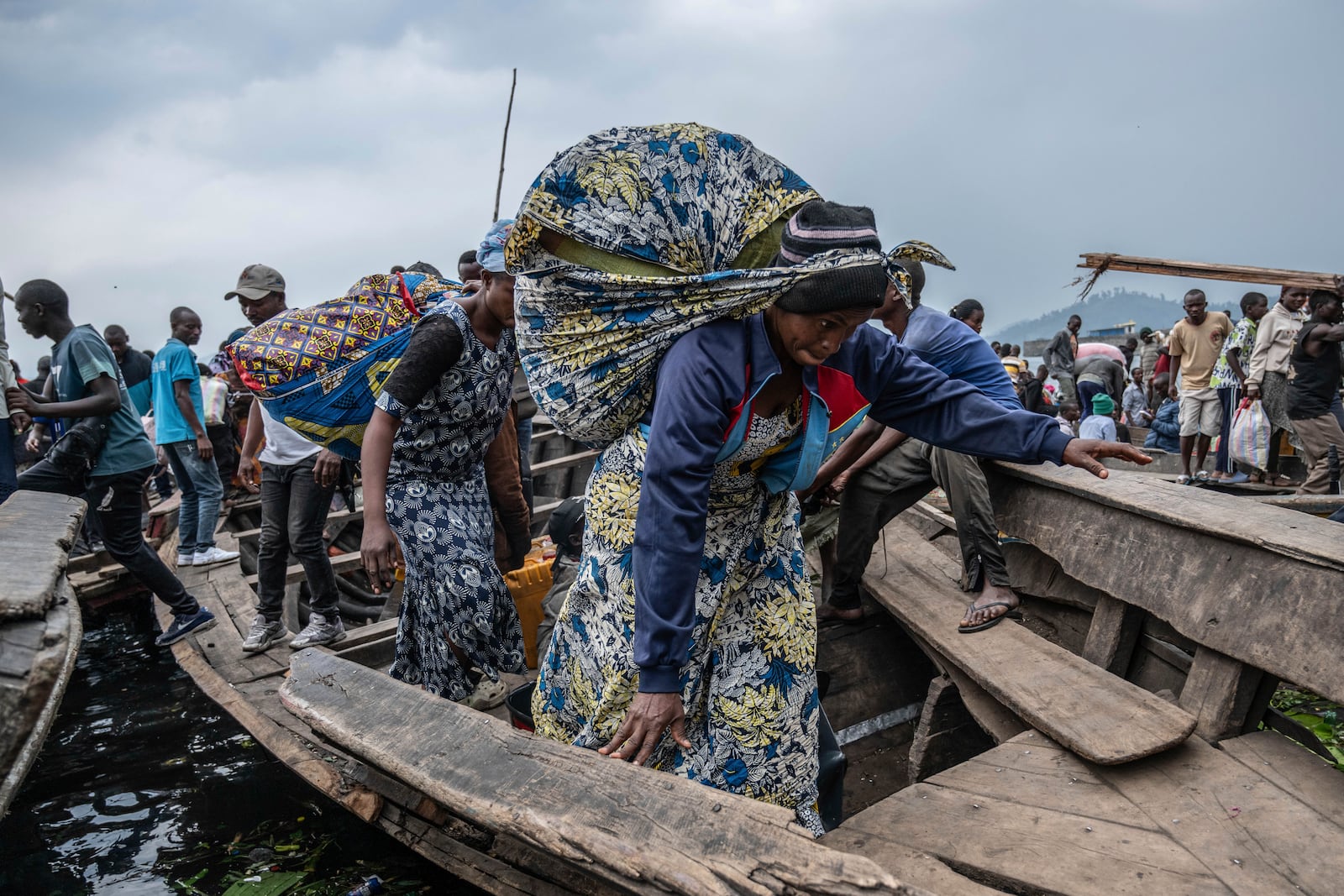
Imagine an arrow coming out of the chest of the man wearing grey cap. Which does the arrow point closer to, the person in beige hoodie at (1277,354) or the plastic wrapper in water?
the plastic wrapper in water

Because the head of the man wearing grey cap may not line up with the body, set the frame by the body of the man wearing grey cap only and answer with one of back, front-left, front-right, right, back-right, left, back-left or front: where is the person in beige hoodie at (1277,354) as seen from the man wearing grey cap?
back-left

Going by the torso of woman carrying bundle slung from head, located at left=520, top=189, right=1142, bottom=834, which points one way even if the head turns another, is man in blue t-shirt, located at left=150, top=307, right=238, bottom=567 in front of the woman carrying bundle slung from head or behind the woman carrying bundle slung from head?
behind

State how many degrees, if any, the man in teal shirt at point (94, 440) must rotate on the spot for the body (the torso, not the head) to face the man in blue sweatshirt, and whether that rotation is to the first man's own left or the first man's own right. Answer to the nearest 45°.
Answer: approximately 135° to the first man's own left

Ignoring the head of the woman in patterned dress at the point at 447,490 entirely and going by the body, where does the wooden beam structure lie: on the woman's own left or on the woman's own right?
on the woman's own left

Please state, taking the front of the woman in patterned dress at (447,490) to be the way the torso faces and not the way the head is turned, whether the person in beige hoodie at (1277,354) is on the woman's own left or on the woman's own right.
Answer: on the woman's own left

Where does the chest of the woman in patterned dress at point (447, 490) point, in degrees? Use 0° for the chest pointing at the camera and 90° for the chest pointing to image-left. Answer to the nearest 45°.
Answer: approximately 315°

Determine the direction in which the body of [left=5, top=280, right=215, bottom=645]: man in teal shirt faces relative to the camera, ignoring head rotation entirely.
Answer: to the viewer's left

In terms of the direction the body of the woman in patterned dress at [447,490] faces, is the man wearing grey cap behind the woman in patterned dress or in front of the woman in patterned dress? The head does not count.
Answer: behind
